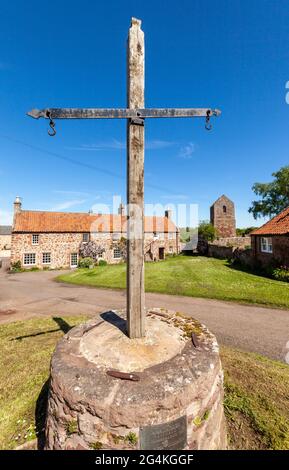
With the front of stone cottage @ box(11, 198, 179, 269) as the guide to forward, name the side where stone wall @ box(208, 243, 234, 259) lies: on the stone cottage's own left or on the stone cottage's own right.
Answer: on the stone cottage's own left

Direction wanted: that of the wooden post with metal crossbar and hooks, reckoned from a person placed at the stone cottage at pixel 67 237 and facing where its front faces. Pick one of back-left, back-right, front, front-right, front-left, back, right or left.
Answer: front

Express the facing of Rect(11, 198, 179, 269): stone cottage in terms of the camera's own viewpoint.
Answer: facing the viewer

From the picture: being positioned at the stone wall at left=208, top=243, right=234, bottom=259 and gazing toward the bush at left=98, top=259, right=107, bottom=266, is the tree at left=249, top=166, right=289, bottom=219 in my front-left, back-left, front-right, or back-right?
back-right

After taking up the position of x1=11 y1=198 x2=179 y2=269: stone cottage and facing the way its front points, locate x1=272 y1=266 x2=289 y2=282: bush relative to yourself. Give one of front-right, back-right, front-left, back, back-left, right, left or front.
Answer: front-left

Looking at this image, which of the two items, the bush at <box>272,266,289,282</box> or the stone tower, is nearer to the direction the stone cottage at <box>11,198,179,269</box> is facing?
the bush

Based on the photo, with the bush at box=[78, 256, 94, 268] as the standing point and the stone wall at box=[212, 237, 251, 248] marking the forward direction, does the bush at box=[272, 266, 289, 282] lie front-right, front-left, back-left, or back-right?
front-right

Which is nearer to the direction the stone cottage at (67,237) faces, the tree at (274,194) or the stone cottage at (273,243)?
the stone cottage

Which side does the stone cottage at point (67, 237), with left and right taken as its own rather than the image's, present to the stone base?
front

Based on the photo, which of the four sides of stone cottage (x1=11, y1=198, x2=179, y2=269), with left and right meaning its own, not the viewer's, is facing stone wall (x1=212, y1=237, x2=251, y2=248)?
left

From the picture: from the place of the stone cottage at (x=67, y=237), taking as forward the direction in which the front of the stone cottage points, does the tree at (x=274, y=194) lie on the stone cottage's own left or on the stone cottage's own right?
on the stone cottage's own left
